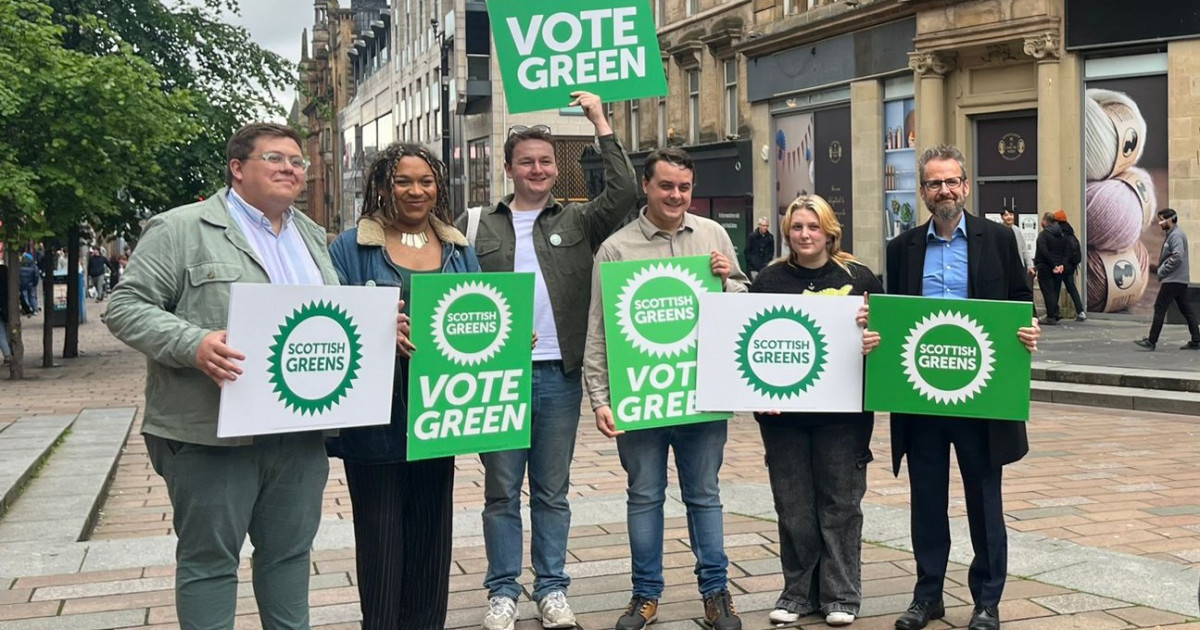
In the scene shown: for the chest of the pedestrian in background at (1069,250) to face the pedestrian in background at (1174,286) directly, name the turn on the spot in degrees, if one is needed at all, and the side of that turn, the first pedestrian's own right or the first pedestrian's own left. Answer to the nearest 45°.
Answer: approximately 90° to the first pedestrian's own left

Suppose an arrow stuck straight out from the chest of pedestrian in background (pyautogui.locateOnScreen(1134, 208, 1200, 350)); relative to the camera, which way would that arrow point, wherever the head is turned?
to the viewer's left

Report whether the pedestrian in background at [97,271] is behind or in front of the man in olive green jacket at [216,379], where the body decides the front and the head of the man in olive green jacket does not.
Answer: behind

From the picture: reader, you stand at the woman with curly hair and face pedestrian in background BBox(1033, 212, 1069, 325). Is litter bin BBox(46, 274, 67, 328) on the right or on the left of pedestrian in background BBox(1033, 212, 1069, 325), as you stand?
left
